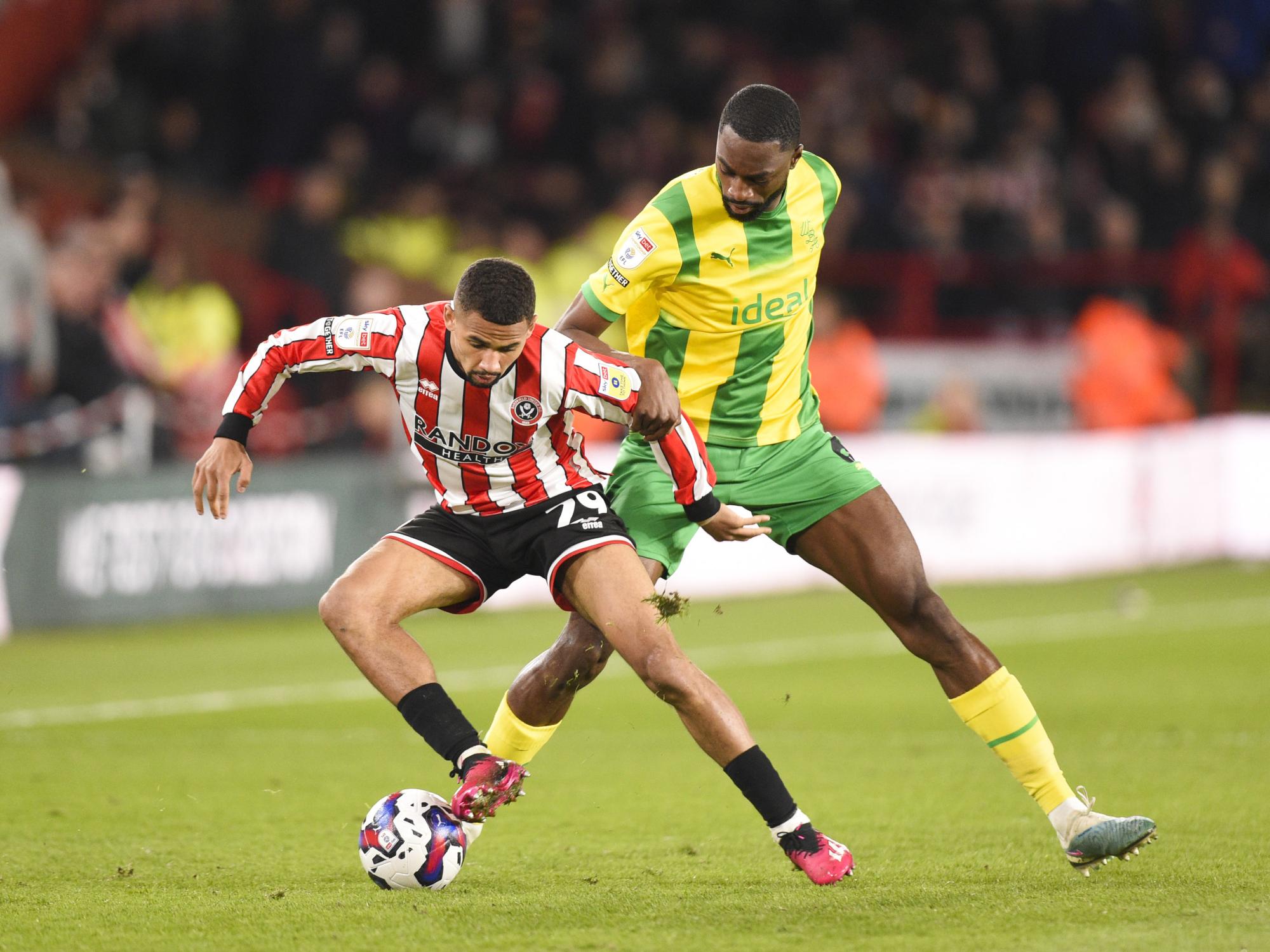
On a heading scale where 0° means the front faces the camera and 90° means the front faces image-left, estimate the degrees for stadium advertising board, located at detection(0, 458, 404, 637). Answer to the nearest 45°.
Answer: approximately 0°

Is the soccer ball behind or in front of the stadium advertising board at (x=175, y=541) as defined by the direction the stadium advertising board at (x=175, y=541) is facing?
in front
